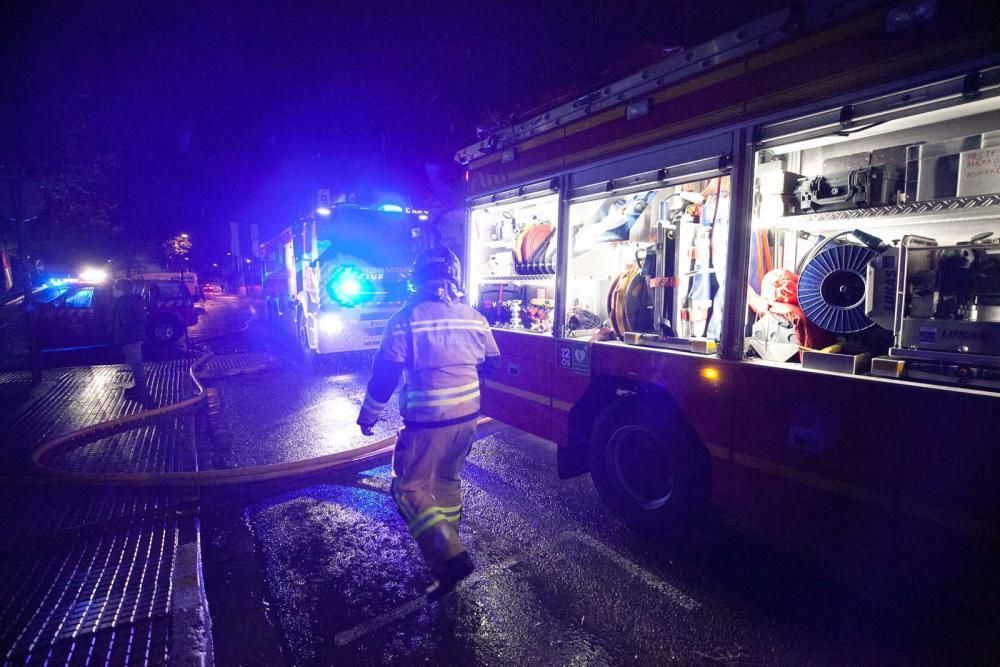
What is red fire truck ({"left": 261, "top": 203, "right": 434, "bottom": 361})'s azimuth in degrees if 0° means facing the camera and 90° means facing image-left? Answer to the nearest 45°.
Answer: approximately 315°

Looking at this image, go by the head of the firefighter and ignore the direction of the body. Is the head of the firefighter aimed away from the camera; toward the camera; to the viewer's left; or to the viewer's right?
away from the camera

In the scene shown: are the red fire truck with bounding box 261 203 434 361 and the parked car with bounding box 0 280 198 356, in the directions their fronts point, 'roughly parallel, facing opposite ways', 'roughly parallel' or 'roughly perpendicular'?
roughly perpendicular

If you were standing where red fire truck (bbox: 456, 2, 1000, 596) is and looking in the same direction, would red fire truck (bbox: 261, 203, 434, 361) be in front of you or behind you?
behind

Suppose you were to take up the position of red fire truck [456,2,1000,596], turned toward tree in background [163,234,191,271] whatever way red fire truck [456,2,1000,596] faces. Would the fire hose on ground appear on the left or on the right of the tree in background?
left

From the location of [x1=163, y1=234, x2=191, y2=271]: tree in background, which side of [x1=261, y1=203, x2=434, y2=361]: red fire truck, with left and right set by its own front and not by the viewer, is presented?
back

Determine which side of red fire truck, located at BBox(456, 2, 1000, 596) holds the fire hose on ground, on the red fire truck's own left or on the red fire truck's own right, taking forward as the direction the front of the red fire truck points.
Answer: on the red fire truck's own right

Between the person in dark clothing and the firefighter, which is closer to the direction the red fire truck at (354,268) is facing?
the firefighter

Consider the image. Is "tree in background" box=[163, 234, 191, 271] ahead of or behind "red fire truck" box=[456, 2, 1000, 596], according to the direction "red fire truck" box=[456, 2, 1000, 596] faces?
behind

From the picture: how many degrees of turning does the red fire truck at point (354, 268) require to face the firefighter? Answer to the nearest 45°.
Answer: approximately 45° to its right
